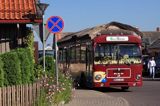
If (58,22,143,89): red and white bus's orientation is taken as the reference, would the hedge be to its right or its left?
on its right

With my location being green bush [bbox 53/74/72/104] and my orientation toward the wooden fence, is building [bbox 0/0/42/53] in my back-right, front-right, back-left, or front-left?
front-right

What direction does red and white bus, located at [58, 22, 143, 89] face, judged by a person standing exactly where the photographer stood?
facing the viewer and to the right of the viewer

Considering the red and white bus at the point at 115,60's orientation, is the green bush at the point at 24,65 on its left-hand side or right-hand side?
on its right

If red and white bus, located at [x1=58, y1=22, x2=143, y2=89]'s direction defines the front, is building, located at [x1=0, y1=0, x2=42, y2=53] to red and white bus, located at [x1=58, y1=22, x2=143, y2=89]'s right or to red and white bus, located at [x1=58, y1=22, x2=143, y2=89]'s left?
on its right

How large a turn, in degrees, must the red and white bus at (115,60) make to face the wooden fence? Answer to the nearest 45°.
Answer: approximately 45° to its right
